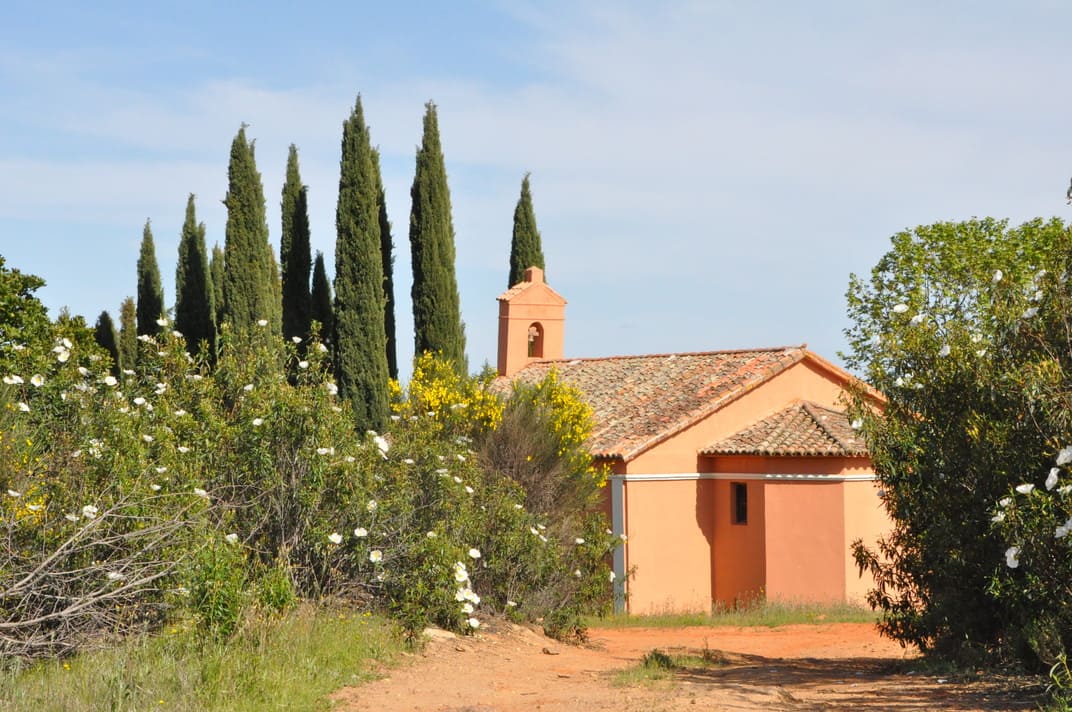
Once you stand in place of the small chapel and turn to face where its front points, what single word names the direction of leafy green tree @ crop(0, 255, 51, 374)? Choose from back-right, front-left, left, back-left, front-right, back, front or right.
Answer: front-left

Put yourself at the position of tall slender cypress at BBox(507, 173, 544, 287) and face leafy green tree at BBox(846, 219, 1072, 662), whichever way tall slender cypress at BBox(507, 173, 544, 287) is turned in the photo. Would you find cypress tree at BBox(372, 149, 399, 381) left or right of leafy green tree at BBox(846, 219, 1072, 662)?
right

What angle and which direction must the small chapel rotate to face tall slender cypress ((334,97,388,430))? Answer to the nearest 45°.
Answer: approximately 45° to its left

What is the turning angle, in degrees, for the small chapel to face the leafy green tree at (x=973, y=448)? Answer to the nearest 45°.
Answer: approximately 135° to its left

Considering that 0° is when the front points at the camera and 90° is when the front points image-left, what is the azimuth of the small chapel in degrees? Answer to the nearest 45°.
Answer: approximately 135°

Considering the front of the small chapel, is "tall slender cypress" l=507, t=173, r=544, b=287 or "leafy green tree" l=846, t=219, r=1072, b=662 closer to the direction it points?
the tall slender cypress

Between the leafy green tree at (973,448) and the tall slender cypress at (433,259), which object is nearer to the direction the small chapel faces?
the tall slender cypress

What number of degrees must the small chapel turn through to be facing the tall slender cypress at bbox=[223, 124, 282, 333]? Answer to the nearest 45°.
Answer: approximately 45° to its left

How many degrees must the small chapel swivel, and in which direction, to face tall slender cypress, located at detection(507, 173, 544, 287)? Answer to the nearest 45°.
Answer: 0° — it already faces it

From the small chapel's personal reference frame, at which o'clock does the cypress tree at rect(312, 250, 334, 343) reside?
The cypress tree is roughly at 11 o'clock from the small chapel.
